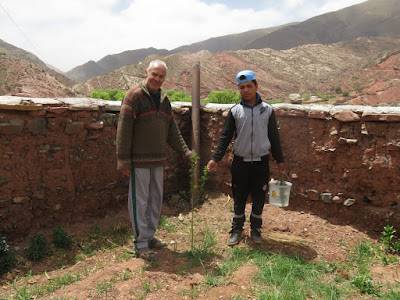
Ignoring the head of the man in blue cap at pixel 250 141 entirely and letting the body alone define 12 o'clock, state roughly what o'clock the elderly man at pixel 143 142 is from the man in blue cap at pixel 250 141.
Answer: the elderly man at pixel 143 142 is roughly at 2 o'clock from the man in blue cap at pixel 250 141.

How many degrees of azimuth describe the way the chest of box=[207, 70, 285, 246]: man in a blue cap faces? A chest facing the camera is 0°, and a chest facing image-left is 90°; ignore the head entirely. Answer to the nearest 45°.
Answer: approximately 0°

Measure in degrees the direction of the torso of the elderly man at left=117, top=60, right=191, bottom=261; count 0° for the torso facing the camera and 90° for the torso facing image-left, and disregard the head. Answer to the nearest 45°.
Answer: approximately 315°

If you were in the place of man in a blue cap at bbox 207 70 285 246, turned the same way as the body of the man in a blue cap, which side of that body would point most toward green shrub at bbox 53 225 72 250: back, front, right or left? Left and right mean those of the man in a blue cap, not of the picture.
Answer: right

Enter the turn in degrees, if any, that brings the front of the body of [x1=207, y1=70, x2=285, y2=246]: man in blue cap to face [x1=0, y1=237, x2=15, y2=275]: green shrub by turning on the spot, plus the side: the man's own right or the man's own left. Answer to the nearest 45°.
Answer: approximately 90° to the man's own right
